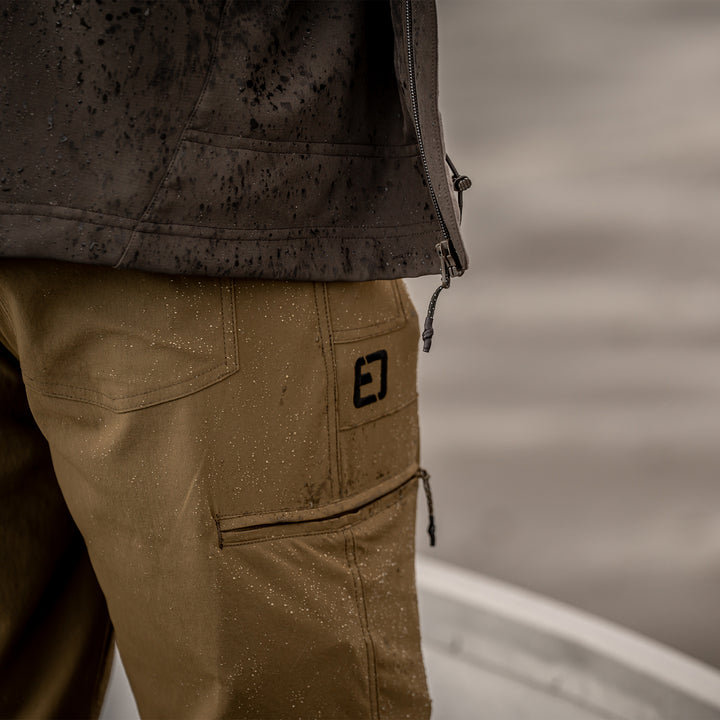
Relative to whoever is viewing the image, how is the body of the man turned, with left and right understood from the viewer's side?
facing away from the viewer and to the right of the viewer
